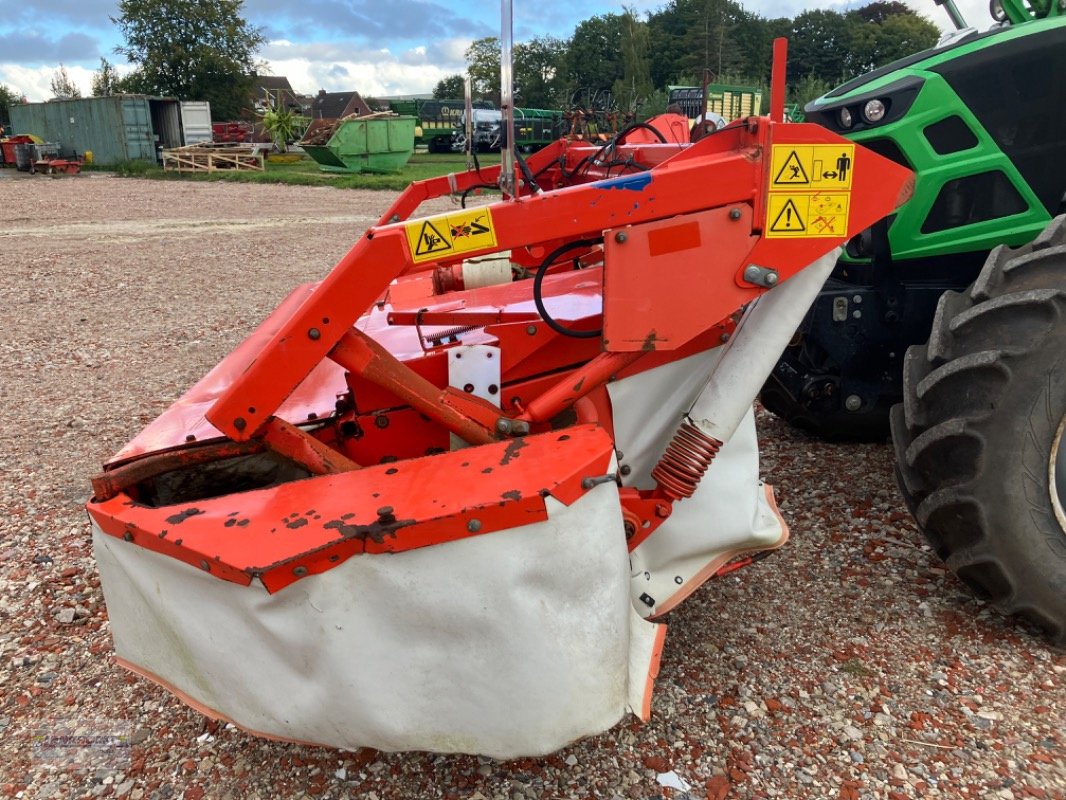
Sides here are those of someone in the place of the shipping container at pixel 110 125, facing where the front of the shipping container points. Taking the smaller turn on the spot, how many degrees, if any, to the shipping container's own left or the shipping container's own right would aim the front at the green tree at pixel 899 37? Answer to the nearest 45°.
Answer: approximately 45° to the shipping container's own left

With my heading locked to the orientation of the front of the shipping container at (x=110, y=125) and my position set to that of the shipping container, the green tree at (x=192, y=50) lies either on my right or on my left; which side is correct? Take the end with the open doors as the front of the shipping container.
on my left

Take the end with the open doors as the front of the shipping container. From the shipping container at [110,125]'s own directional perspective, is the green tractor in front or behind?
in front

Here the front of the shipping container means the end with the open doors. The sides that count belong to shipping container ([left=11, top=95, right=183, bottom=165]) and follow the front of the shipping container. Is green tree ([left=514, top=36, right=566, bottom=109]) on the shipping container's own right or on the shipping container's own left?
on the shipping container's own left

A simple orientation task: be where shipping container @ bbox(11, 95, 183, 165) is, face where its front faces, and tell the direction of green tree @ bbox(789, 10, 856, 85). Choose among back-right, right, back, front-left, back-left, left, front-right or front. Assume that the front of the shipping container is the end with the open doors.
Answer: front-left

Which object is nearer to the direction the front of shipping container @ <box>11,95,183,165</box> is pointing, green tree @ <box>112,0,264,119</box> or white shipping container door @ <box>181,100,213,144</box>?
the white shipping container door

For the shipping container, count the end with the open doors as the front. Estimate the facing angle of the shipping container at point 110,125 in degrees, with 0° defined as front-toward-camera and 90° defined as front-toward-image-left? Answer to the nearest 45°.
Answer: approximately 315°

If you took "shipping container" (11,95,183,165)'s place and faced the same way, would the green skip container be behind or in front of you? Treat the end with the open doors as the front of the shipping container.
in front

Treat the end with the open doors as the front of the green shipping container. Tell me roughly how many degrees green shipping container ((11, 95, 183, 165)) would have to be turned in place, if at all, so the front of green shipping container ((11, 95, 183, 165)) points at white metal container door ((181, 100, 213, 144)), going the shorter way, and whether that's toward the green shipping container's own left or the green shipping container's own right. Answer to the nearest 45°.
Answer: approximately 45° to the green shipping container's own left

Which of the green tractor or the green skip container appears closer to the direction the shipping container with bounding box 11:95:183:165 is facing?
the green skip container

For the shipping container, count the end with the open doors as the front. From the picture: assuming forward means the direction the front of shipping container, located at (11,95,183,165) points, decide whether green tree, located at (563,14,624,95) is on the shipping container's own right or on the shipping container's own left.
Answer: on the shipping container's own left
